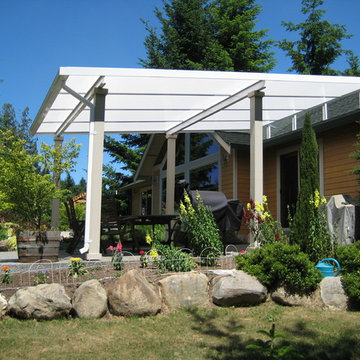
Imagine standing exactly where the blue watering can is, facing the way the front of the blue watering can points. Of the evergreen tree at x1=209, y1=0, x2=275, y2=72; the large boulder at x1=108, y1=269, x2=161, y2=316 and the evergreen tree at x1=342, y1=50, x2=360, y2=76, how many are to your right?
2

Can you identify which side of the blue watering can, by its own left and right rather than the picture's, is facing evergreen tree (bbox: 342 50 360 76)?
right

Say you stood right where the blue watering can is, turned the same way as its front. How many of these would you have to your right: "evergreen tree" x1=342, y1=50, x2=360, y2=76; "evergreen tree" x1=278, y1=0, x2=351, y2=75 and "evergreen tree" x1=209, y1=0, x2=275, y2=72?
3

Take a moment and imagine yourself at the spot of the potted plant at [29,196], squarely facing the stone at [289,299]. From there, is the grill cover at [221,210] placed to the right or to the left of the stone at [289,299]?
left

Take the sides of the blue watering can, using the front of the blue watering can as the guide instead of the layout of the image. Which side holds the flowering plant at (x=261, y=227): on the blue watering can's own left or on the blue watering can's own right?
on the blue watering can's own right

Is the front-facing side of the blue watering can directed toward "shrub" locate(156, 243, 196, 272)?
yes

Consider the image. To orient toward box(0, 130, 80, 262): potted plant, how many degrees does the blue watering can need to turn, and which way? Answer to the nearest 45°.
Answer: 0° — it already faces it

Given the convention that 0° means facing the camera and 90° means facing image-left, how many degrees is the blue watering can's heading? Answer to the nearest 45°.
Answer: approximately 90°

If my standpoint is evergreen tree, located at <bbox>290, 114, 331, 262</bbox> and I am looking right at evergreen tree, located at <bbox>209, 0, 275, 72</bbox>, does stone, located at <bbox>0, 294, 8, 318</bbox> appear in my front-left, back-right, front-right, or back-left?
back-left

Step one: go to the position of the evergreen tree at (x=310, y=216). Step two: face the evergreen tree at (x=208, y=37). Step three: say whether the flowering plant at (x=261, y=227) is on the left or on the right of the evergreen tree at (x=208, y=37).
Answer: left

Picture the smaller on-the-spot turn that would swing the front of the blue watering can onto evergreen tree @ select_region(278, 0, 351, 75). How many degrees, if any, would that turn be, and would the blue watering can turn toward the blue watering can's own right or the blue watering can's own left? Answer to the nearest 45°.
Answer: approximately 90° to the blue watering can's own right
